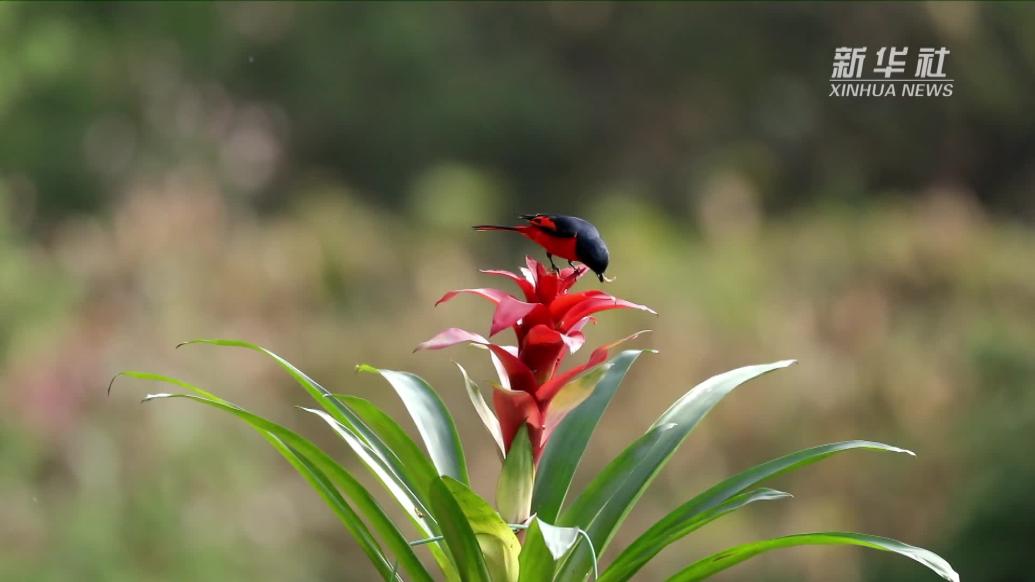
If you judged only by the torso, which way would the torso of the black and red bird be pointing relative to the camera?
to the viewer's right
